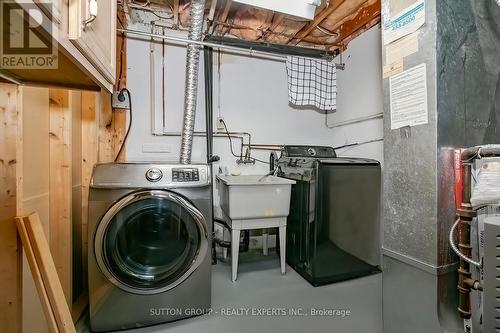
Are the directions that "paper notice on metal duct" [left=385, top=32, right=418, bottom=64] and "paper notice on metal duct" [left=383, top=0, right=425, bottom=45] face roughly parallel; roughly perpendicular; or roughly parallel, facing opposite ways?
roughly parallel

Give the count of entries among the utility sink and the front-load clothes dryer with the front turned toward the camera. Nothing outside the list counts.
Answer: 2

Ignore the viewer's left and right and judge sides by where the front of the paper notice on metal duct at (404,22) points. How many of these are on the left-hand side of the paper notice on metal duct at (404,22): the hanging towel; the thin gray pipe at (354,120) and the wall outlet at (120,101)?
0

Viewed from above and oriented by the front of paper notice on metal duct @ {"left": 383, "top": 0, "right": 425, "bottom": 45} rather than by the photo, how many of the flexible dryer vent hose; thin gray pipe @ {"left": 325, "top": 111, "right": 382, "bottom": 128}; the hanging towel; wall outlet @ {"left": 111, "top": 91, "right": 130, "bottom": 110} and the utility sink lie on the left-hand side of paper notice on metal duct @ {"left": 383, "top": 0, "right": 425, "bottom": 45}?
0

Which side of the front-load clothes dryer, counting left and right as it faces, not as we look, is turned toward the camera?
front

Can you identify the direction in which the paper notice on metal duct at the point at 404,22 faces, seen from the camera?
facing the viewer and to the left of the viewer

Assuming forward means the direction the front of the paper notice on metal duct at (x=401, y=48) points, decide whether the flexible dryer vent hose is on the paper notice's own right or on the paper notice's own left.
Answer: on the paper notice's own right

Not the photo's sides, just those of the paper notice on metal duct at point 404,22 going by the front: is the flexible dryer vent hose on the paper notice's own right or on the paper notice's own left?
on the paper notice's own right

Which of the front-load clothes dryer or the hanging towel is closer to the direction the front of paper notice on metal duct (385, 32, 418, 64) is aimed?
the front-load clothes dryer

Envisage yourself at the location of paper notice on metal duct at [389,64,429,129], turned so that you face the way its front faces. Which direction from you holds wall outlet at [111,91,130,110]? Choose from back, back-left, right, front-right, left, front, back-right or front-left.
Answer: front-right

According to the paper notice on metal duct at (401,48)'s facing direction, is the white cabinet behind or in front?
in front

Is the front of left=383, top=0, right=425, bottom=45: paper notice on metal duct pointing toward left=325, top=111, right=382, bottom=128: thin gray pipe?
no

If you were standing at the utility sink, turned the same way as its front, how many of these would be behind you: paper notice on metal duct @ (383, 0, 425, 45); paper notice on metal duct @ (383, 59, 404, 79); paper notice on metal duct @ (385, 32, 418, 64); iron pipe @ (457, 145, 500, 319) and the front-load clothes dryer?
0

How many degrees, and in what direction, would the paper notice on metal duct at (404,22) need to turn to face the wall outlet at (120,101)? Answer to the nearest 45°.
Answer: approximately 45° to its right

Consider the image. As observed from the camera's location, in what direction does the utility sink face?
facing the viewer

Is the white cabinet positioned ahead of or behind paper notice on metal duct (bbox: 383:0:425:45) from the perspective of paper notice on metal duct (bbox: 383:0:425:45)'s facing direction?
ahead
